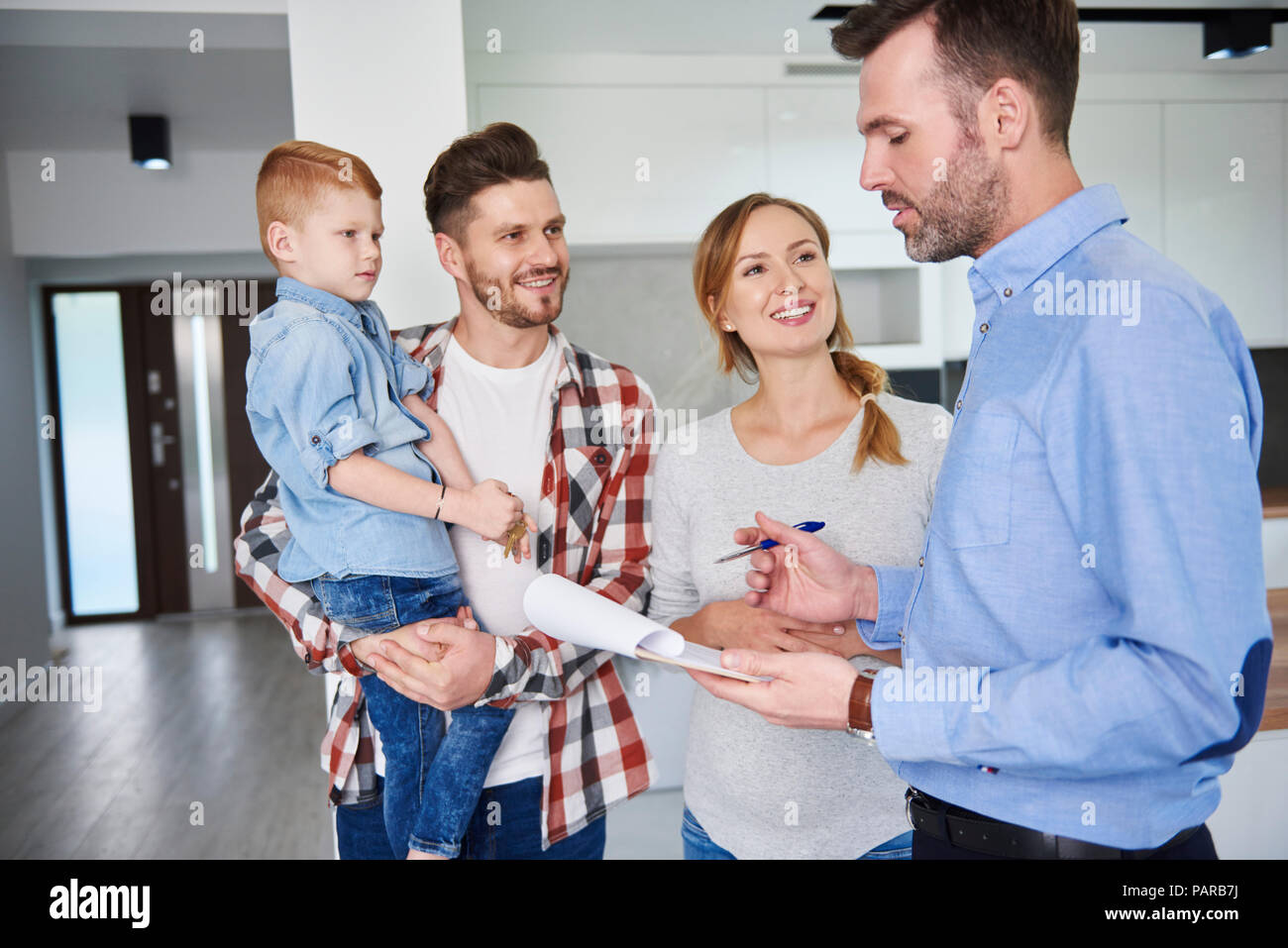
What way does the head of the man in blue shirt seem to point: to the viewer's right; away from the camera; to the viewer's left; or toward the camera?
to the viewer's left

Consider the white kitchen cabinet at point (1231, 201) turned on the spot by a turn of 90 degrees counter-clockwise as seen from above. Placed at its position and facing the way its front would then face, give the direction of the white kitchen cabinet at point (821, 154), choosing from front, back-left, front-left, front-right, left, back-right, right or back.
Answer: back-right

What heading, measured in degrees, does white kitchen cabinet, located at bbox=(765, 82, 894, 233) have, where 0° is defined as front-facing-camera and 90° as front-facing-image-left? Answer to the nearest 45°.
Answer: approximately 0°

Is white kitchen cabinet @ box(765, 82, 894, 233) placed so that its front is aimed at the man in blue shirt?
yes

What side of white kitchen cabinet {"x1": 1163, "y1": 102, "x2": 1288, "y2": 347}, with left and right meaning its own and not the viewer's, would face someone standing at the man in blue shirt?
front

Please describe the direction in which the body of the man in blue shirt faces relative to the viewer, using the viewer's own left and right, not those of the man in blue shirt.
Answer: facing to the left of the viewer

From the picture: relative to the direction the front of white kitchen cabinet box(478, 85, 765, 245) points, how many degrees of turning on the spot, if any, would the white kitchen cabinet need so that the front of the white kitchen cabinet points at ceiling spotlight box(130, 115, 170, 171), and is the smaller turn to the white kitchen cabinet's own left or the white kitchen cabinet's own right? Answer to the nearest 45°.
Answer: approximately 135° to the white kitchen cabinet's own right

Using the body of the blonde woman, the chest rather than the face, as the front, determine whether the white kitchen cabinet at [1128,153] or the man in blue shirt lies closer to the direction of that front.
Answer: the man in blue shirt
